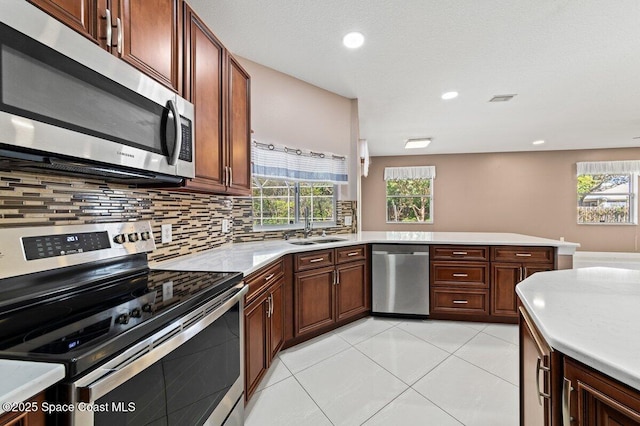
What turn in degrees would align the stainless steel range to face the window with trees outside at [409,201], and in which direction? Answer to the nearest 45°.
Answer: approximately 90° to its left

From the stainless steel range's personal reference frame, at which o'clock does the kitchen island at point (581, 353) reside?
The kitchen island is roughly at 12 o'clock from the stainless steel range.

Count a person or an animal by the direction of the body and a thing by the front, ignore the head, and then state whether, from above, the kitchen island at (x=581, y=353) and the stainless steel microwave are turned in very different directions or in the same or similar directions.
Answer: very different directions

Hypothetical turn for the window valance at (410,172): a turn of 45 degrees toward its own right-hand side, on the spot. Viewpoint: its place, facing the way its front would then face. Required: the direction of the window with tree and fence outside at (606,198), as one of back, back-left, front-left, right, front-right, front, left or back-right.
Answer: back-left

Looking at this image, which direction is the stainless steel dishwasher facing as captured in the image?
toward the camera

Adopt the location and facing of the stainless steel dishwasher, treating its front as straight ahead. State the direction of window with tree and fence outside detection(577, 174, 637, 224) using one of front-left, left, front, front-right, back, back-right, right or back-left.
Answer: back-left

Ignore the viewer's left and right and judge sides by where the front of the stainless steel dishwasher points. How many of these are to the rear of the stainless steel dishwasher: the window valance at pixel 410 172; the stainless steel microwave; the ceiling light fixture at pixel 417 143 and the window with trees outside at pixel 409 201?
3

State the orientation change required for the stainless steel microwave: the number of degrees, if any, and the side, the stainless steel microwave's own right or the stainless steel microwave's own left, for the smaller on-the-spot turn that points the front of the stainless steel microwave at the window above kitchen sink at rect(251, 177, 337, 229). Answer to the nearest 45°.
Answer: approximately 90° to the stainless steel microwave's own left

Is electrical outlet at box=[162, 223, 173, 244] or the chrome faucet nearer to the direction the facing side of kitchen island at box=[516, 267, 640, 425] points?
the electrical outlet

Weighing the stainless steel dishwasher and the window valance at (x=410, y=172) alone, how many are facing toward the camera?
2

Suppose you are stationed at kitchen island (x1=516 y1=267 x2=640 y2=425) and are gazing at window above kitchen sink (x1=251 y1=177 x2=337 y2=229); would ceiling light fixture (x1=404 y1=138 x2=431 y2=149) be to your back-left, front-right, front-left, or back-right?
front-right

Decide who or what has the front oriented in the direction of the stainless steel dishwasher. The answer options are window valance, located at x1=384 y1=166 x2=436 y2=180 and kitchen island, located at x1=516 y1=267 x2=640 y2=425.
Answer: the window valance

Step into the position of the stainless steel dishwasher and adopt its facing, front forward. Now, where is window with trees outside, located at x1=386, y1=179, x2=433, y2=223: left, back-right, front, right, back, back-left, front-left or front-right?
back

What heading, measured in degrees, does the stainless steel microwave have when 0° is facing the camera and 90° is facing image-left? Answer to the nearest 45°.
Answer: approximately 315°

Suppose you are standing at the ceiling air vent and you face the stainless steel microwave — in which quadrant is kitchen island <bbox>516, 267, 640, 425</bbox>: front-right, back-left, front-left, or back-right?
front-left

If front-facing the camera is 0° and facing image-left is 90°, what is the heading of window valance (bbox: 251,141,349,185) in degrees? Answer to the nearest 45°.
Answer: approximately 315°

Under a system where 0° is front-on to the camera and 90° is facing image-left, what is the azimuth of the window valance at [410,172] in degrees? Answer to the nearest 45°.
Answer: approximately 0°
